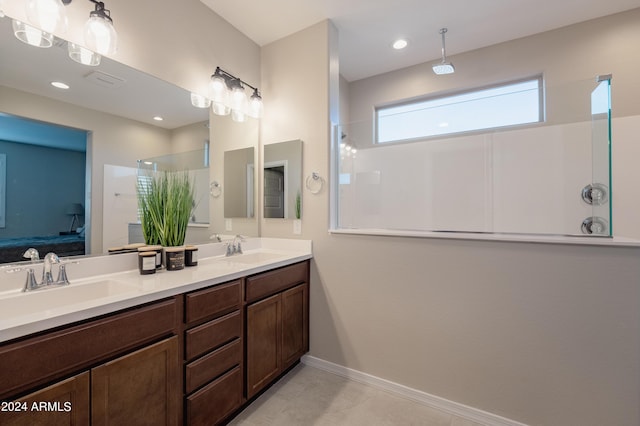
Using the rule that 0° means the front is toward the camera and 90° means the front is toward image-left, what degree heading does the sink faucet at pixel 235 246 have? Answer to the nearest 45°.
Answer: approximately 315°

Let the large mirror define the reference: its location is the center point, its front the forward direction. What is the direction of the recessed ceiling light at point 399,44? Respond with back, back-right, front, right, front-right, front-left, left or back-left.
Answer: front-left

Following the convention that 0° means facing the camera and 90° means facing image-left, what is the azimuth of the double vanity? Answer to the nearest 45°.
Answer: approximately 315°

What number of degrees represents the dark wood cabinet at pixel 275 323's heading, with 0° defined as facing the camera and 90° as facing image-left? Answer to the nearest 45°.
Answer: approximately 315°
